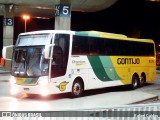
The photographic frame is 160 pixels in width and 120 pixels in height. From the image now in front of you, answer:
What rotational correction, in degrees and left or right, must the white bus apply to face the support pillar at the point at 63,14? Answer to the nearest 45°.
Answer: approximately 135° to its right

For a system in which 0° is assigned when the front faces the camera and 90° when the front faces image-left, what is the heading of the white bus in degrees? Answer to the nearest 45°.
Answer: approximately 45°

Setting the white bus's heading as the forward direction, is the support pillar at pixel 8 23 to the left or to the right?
on its right
